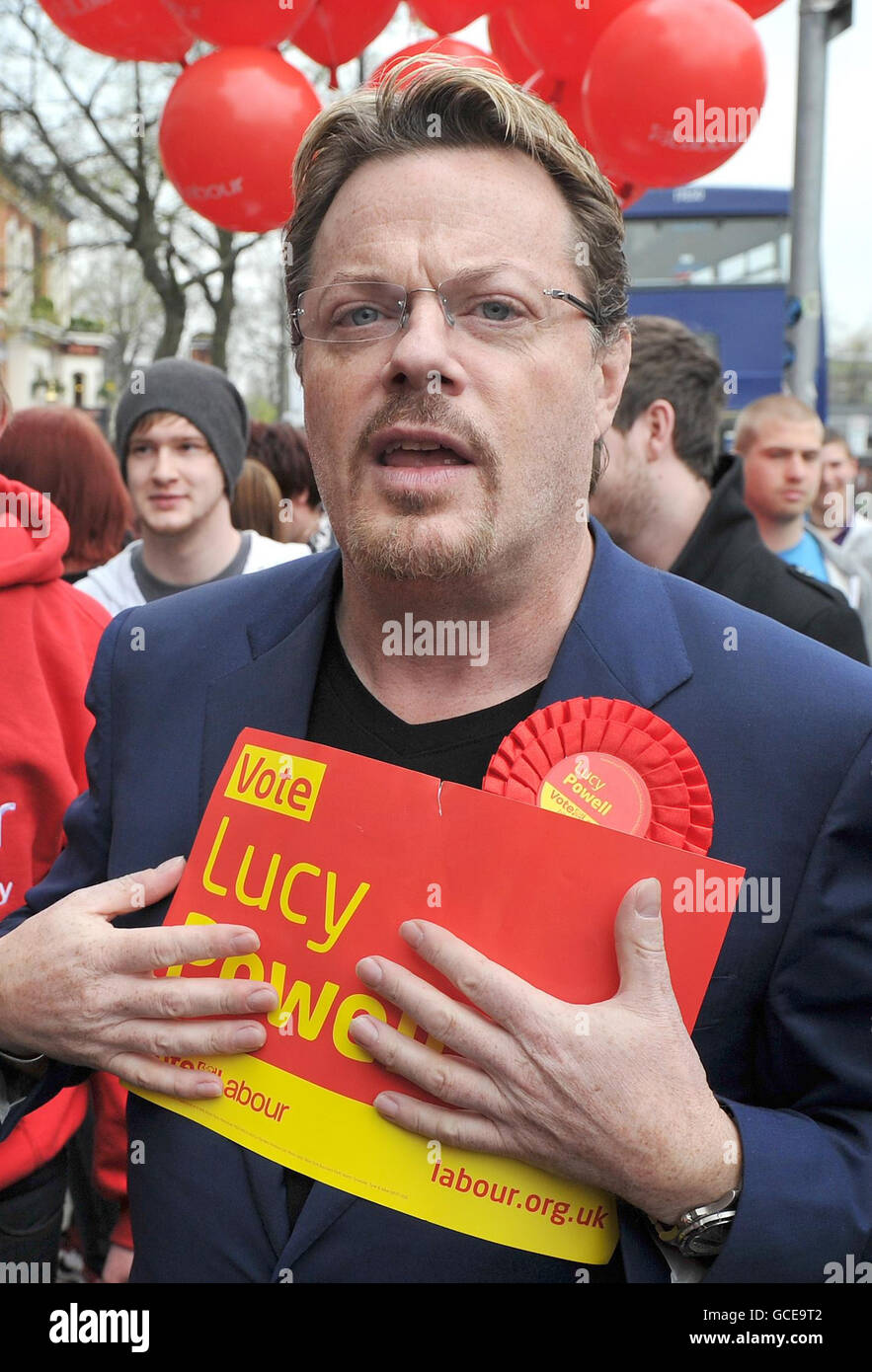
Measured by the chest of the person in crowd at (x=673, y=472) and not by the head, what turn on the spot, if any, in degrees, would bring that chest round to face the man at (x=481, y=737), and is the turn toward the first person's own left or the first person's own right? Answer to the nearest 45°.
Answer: approximately 90° to the first person's own left

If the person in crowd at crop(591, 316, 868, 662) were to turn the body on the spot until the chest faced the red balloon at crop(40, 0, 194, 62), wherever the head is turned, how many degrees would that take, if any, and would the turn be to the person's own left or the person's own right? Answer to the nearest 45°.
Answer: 0° — they already face it

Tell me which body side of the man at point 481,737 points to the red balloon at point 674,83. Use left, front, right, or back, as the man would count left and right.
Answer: back

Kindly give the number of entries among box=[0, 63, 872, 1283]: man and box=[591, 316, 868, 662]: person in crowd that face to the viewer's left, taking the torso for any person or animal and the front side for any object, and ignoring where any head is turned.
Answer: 1

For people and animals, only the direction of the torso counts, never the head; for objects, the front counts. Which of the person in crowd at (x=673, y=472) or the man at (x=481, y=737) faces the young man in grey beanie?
the person in crowd

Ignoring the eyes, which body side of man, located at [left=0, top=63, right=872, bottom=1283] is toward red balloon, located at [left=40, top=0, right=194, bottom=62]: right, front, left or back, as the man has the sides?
back

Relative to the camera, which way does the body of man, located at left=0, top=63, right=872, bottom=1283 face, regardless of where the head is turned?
toward the camera

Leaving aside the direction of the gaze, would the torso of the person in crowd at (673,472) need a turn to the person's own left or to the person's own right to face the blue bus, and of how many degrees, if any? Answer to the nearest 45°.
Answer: approximately 90° to the person's own right

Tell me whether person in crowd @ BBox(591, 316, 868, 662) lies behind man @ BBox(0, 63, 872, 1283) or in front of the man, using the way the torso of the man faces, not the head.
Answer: behind

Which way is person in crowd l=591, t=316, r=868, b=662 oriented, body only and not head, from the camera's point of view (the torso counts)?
to the viewer's left
